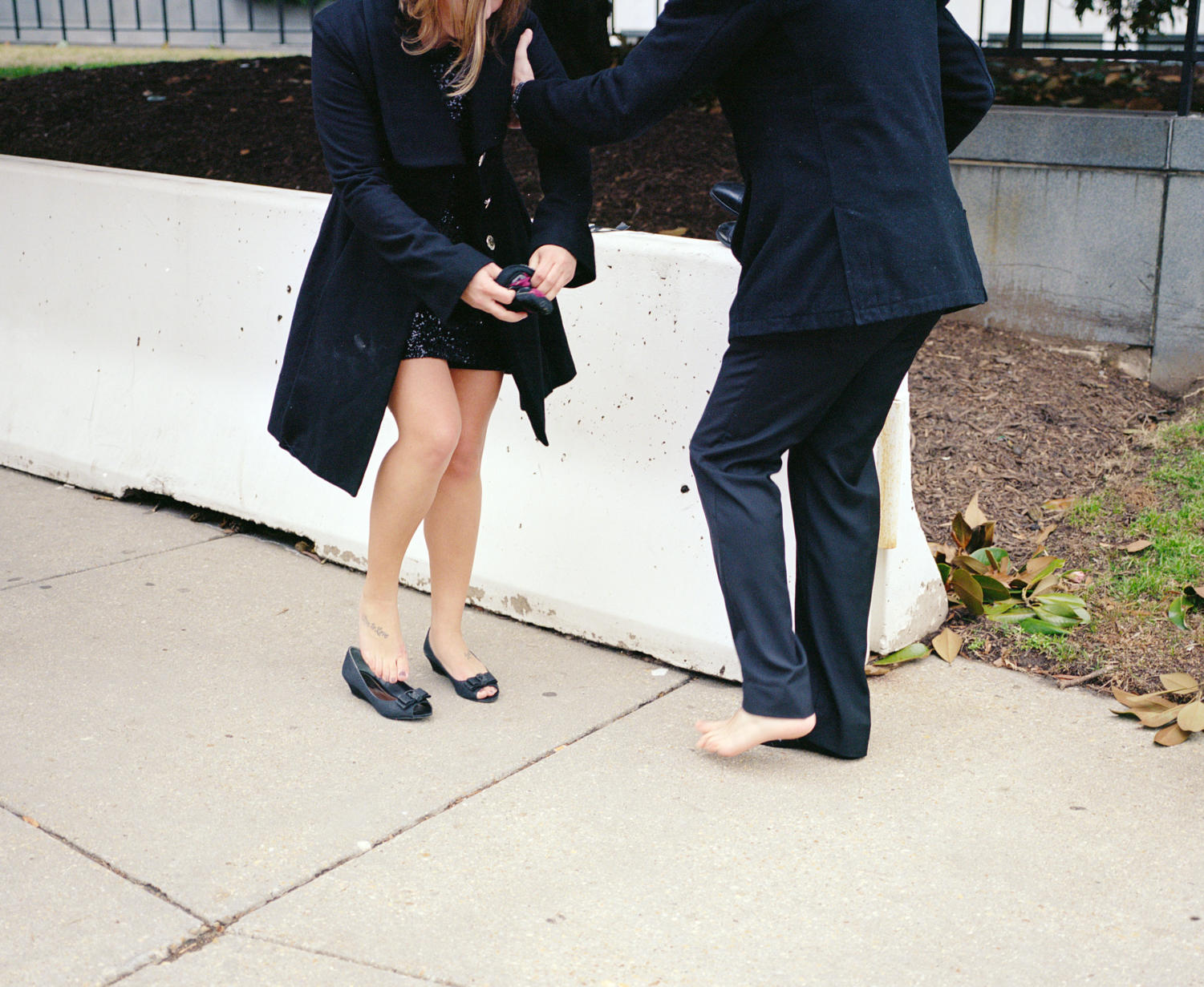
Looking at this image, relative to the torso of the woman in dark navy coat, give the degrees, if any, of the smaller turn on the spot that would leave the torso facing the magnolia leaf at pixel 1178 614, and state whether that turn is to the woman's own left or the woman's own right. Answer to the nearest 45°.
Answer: approximately 45° to the woman's own left

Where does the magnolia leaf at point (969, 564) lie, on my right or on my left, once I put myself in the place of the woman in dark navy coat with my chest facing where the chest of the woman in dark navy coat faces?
on my left

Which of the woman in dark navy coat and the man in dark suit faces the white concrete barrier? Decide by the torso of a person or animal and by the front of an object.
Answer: the man in dark suit

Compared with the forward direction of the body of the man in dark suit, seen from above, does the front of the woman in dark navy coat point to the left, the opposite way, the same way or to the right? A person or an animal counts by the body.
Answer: the opposite way

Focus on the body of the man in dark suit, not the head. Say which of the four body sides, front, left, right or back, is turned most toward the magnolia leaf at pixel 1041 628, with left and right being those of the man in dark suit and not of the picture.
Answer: right

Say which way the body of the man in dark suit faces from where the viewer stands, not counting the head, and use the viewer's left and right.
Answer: facing away from the viewer and to the left of the viewer

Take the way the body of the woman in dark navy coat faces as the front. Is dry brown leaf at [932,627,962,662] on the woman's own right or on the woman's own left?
on the woman's own left
